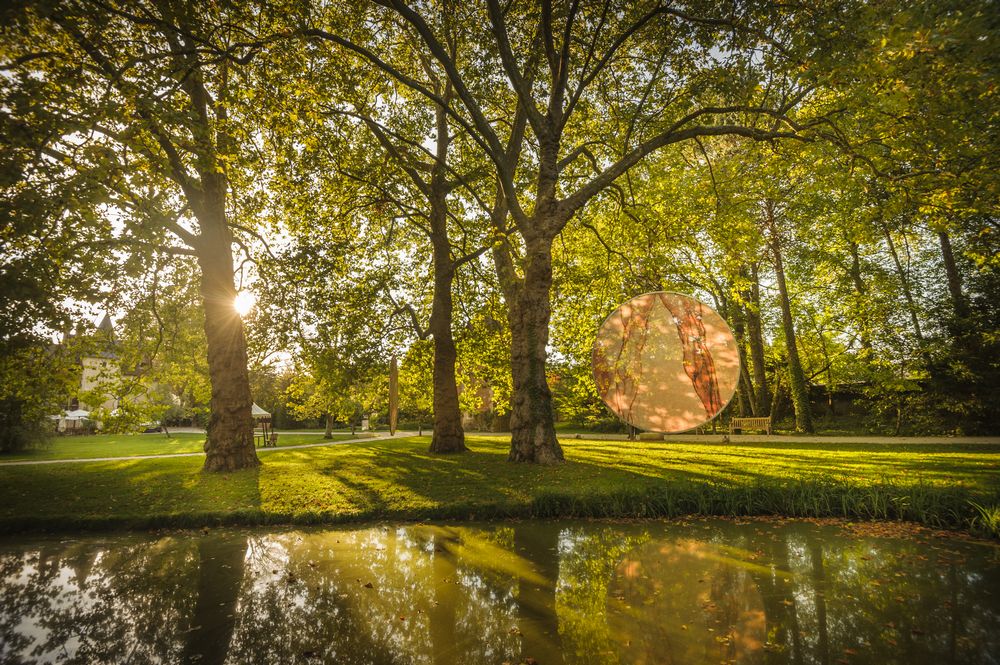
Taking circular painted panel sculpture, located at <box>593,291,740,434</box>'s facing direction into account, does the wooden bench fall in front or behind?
behind

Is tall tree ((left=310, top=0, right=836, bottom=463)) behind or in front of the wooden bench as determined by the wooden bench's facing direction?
in front

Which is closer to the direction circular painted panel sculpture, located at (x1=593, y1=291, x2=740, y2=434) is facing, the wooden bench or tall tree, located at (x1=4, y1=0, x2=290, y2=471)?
the tall tree

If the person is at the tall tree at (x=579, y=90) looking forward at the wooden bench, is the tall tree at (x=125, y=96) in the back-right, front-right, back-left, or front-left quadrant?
back-left

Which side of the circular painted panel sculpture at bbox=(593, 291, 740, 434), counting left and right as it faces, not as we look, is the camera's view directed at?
front

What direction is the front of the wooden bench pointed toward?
toward the camera

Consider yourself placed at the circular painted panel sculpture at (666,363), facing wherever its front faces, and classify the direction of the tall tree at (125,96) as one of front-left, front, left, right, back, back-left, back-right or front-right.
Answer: front-right

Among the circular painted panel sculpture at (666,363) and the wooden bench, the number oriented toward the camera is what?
2
